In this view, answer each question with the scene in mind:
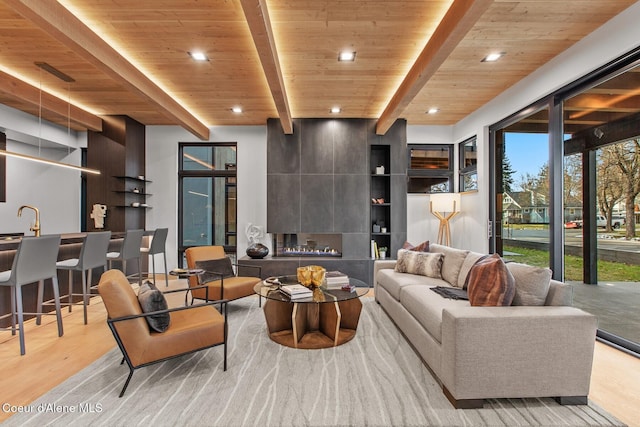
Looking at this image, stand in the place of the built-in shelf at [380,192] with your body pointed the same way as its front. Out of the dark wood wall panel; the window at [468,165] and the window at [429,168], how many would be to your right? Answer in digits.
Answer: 1

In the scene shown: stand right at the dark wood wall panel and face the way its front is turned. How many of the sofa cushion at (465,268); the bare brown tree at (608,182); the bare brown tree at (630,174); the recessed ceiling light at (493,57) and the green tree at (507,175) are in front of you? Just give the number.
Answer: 5

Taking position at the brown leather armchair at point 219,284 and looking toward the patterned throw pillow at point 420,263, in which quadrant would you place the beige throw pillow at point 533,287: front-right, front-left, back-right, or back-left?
front-right

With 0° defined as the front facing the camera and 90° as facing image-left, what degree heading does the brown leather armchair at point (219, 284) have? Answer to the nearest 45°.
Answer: approximately 315°

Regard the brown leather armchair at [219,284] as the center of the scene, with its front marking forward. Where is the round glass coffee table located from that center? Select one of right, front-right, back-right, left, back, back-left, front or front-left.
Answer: front

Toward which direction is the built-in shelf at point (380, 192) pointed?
toward the camera

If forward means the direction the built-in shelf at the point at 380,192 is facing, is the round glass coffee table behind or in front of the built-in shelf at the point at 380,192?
in front

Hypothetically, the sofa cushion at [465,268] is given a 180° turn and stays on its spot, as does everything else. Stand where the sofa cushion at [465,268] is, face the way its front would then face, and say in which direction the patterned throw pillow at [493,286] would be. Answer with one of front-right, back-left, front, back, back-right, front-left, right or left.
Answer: back-right

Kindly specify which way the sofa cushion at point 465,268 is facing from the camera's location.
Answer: facing the viewer and to the left of the viewer

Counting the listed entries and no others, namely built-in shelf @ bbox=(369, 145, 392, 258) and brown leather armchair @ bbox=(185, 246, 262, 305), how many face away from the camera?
0

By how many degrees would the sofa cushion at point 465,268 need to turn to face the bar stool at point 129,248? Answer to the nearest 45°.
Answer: approximately 45° to its right

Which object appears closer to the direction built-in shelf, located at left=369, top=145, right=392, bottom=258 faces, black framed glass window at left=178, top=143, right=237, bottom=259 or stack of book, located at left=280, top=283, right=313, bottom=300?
the stack of book

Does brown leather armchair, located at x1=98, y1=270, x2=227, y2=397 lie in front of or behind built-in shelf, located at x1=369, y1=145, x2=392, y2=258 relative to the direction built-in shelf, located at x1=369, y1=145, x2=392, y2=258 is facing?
in front

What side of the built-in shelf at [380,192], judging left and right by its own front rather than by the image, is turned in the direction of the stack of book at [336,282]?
front

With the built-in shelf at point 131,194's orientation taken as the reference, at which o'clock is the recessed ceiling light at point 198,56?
The recessed ceiling light is roughly at 1 o'clock from the built-in shelf.

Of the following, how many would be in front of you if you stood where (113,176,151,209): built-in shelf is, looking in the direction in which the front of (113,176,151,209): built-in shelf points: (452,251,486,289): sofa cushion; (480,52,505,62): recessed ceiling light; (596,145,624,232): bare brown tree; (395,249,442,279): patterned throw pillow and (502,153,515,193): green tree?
5
